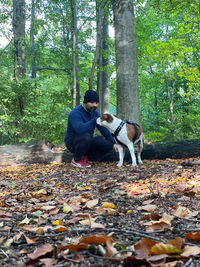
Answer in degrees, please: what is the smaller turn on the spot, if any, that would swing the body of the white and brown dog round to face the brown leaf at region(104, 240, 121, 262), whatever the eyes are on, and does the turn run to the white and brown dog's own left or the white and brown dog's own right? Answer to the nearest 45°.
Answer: approximately 45° to the white and brown dog's own left

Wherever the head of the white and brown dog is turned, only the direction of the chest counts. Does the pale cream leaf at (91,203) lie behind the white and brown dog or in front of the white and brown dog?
in front

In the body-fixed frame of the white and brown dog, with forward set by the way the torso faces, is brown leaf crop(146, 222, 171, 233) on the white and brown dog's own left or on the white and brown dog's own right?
on the white and brown dog's own left

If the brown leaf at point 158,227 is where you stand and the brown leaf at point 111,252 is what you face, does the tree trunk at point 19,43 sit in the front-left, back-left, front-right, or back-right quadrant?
back-right

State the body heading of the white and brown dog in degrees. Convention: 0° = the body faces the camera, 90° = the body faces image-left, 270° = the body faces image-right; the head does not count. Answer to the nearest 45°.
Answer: approximately 45°

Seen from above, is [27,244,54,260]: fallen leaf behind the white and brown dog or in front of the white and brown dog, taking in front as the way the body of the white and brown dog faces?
in front
